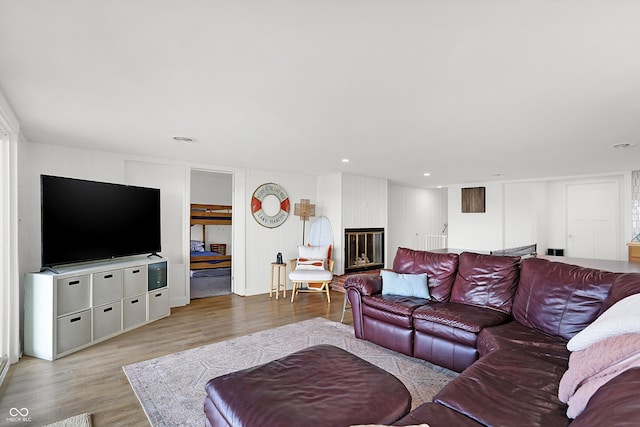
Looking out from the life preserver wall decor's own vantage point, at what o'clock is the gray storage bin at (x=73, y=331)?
The gray storage bin is roughly at 1 o'clock from the life preserver wall decor.

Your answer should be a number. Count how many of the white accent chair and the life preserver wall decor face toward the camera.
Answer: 2

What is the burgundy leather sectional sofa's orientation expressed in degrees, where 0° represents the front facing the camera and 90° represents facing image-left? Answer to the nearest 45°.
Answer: approximately 45°

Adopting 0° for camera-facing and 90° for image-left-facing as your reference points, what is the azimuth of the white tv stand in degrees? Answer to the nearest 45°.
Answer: approximately 315°

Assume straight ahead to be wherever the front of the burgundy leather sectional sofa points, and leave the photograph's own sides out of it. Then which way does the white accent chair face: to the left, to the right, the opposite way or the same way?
to the left

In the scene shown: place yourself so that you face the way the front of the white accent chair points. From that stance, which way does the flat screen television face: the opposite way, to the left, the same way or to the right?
to the left

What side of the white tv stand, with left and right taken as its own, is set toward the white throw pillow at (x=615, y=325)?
front

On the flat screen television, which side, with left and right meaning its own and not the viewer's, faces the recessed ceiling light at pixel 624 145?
front

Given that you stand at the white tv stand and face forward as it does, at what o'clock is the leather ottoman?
The leather ottoman is roughly at 1 o'clock from the white tv stand.

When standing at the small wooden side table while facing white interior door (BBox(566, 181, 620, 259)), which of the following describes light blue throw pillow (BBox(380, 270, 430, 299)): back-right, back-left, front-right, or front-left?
front-right

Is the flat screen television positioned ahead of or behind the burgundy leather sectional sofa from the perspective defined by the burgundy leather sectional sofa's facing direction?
ahead

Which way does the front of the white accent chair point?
toward the camera

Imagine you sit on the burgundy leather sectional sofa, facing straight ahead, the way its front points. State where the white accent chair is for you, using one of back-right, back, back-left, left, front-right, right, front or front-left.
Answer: right

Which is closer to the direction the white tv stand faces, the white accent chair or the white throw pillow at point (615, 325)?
the white throw pillow

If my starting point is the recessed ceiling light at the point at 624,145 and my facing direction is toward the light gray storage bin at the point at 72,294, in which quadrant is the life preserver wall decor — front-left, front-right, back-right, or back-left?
front-right
